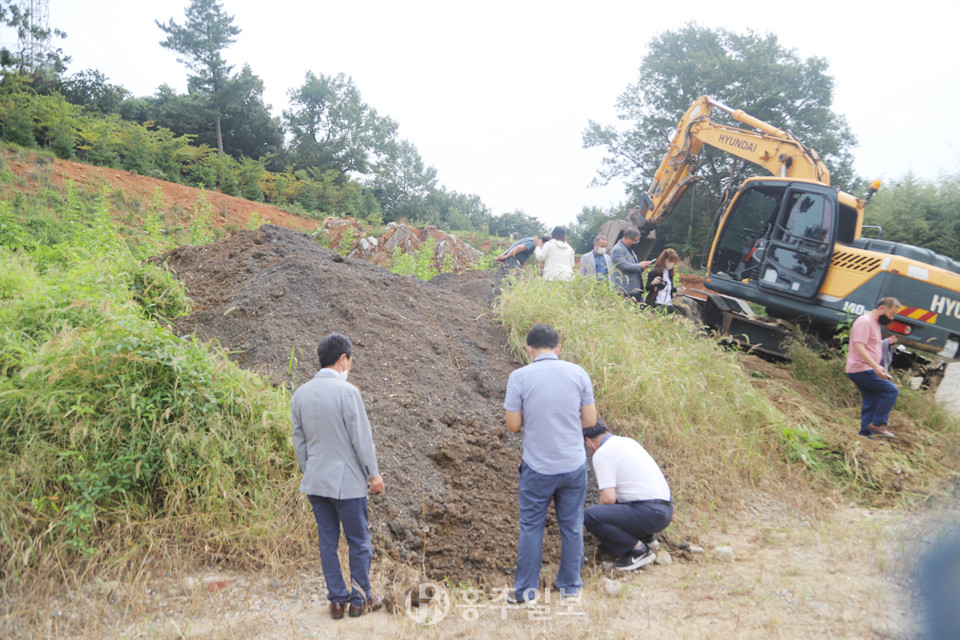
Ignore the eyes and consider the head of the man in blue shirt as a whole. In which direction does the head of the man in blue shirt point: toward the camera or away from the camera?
away from the camera

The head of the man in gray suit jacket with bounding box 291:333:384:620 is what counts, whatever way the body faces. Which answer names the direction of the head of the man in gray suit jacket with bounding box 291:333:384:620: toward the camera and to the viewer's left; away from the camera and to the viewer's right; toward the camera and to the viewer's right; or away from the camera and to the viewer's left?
away from the camera and to the viewer's right

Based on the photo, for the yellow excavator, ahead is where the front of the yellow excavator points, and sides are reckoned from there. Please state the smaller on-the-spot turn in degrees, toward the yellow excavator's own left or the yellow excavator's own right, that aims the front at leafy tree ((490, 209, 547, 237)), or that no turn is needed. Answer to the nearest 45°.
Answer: approximately 45° to the yellow excavator's own right

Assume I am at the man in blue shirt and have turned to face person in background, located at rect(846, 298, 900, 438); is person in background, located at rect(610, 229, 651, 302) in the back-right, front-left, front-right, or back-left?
front-left

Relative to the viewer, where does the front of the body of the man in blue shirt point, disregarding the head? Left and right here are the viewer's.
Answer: facing away from the viewer

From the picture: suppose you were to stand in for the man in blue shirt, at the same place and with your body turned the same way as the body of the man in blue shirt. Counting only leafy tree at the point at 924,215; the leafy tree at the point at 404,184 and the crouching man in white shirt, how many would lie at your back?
0

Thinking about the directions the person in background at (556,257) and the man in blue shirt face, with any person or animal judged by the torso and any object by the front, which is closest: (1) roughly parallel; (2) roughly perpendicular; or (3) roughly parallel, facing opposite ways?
roughly parallel

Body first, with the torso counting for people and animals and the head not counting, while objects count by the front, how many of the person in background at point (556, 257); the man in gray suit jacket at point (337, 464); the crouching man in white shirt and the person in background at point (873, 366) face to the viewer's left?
1

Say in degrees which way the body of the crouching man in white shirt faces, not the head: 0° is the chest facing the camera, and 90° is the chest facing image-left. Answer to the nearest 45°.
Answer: approximately 90°

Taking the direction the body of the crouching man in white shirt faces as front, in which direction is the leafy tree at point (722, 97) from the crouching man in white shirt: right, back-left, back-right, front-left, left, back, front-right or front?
right

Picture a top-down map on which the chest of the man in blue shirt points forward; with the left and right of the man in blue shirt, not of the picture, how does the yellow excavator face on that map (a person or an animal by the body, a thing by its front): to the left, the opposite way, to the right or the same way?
to the left

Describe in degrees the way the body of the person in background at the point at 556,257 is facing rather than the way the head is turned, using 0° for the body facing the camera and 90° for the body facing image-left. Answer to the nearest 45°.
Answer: approximately 180°

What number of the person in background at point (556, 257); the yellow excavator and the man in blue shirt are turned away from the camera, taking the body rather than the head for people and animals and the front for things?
2

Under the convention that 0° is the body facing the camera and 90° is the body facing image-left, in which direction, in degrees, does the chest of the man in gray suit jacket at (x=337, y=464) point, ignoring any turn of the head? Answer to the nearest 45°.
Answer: approximately 225°
